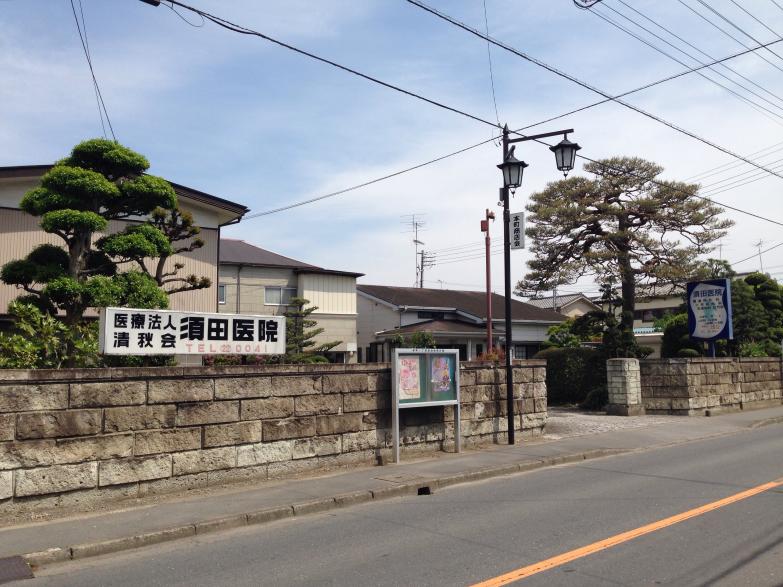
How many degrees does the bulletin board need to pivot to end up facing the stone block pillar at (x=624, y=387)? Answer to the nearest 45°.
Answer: approximately 90° to its left

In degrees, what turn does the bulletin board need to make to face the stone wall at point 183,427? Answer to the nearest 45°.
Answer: approximately 90° to its right

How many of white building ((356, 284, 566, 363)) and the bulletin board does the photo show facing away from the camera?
0

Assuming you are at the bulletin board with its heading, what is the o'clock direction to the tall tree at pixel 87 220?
The tall tree is roughly at 4 o'clock from the bulletin board.

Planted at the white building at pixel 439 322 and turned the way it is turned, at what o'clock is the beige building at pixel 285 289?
the beige building at pixel 285 289 is roughly at 3 o'clock from the white building at pixel 439 322.

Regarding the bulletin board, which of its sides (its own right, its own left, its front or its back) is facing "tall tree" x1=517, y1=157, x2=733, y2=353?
left

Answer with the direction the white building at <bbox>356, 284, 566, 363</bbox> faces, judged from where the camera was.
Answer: facing the viewer and to the right of the viewer

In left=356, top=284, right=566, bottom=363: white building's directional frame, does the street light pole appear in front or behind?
in front

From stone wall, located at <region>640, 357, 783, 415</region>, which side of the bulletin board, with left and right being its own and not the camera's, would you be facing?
left

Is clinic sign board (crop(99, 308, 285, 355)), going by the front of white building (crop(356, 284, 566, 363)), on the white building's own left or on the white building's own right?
on the white building's own right

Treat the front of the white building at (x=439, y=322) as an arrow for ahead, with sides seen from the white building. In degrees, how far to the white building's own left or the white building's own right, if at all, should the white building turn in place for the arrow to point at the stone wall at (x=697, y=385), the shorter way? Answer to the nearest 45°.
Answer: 0° — it already faces it

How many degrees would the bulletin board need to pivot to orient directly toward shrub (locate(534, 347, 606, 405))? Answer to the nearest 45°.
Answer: approximately 135° to its left
